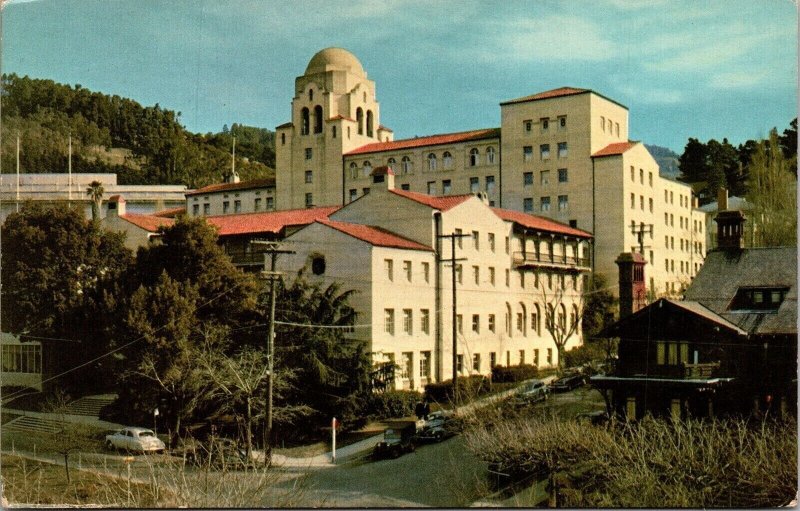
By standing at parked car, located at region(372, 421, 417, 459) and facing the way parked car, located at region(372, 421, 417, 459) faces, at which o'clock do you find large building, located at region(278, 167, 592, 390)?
The large building is roughly at 5 o'clock from the parked car.

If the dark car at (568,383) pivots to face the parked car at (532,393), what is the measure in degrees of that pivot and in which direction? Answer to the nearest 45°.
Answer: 0° — it already faces it

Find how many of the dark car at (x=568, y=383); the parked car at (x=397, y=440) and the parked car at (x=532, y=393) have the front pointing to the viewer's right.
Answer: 0

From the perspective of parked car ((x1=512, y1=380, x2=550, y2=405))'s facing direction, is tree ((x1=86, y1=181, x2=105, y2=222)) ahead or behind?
ahead

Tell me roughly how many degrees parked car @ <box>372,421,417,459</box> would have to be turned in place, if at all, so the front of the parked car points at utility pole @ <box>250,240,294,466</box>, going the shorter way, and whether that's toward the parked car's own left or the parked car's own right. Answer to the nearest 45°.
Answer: approximately 45° to the parked car's own right

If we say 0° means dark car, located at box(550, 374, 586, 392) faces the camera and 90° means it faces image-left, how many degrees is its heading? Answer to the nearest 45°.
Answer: approximately 45°

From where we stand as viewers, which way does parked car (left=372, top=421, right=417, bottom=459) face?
facing the viewer and to the left of the viewer

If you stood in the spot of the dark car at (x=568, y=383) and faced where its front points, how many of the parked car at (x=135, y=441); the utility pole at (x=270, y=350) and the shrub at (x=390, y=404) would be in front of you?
3

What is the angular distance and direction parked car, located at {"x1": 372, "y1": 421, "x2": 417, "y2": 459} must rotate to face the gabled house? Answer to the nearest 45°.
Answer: approximately 135° to its left

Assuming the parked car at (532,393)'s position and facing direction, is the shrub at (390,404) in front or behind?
in front

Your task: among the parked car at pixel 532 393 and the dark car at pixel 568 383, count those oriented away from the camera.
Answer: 0

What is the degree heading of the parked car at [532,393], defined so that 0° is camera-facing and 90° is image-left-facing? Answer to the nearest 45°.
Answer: approximately 45°

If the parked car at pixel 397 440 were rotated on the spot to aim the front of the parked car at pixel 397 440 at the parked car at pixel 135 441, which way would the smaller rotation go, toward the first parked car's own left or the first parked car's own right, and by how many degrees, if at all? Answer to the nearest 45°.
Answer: approximately 45° to the first parked car's own right

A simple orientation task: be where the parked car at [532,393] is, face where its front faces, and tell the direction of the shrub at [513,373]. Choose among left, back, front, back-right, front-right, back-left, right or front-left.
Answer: back-right

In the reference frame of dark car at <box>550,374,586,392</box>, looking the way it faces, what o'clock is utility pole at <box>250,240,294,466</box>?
The utility pole is roughly at 12 o'clock from the dark car.
